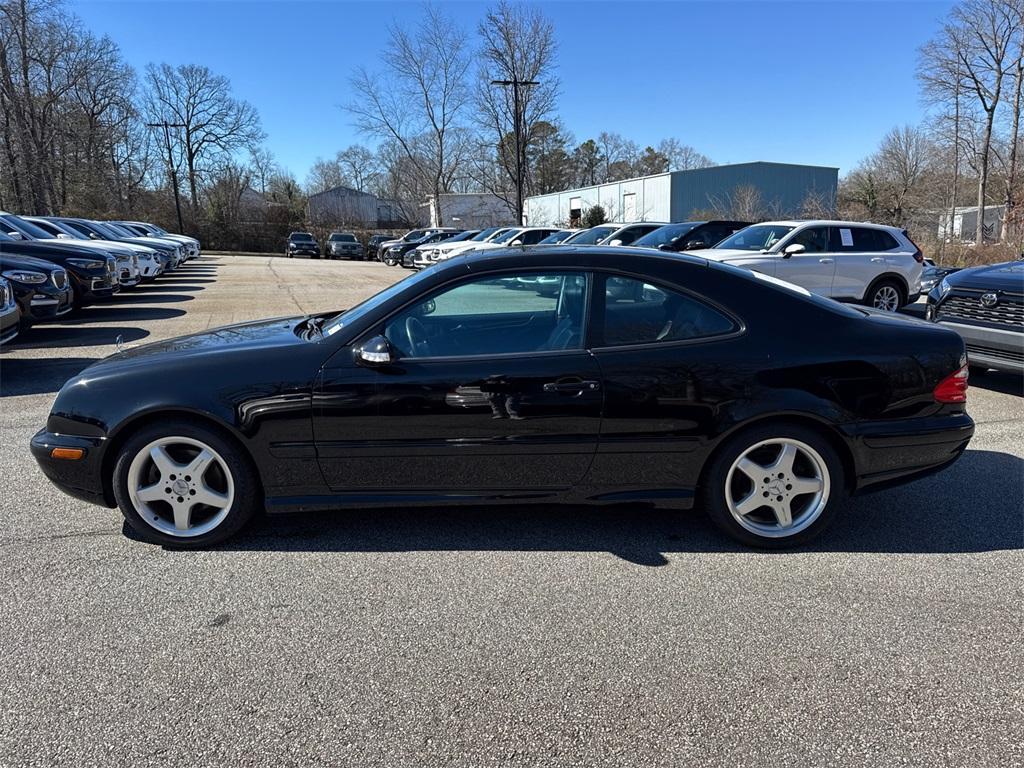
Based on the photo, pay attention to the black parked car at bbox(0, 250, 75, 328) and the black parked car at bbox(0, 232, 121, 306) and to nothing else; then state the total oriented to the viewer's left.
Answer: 0

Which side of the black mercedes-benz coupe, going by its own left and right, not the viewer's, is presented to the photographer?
left

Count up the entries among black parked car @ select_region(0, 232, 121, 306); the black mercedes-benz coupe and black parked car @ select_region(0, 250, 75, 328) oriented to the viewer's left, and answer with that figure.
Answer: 1

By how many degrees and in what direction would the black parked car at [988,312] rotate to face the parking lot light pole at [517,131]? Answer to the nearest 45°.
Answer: approximately 90° to its right

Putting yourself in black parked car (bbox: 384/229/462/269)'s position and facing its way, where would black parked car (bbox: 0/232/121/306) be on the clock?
black parked car (bbox: 0/232/121/306) is roughly at 11 o'clock from black parked car (bbox: 384/229/462/269).

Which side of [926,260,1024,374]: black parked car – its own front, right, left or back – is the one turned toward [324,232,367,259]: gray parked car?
right

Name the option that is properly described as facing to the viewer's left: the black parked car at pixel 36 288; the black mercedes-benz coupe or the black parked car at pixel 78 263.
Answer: the black mercedes-benz coupe

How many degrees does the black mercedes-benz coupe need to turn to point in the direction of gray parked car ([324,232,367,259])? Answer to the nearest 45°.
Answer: approximately 90° to its right

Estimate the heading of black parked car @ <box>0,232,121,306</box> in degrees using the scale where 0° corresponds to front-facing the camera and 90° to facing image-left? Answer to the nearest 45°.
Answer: approximately 315°

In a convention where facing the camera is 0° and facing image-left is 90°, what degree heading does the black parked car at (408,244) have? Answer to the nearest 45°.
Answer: approximately 45°

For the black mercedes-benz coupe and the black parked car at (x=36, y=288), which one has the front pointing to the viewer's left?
the black mercedes-benz coupe

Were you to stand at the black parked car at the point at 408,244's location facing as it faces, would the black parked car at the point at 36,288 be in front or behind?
in front

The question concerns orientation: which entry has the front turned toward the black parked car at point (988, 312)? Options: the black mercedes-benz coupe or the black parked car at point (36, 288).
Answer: the black parked car at point (36, 288)

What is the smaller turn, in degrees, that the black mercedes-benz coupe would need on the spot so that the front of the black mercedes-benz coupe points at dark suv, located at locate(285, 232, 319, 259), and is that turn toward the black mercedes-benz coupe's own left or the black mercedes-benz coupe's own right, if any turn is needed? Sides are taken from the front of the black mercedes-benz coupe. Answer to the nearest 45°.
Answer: approximately 90° to the black mercedes-benz coupe's own right

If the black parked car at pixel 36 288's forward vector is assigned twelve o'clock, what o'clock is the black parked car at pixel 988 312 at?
the black parked car at pixel 988 312 is roughly at 12 o'clock from the black parked car at pixel 36 288.

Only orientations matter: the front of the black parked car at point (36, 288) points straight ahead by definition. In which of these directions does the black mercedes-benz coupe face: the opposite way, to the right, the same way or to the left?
the opposite way
